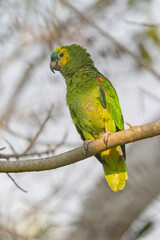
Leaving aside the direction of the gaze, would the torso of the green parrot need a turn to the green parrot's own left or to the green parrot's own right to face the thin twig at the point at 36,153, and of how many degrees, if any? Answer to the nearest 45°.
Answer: approximately 45° to the green parrot's own right

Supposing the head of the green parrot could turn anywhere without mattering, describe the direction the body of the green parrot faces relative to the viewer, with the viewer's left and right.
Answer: facing the viewer and to the left of the viewer
